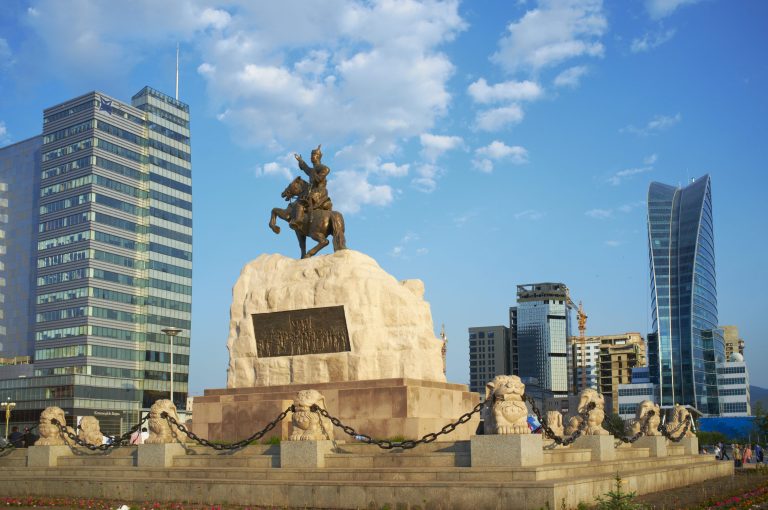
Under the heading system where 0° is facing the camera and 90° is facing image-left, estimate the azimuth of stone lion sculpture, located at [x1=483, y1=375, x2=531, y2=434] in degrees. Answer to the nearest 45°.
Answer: approximately 0°

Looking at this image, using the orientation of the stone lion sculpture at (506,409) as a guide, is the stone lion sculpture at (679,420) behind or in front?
behind

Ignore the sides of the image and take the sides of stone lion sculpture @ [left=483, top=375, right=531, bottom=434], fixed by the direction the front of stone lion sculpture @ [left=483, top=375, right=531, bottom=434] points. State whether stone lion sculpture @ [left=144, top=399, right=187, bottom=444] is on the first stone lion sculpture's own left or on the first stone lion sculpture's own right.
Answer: on the first stone lion sculpture's own right

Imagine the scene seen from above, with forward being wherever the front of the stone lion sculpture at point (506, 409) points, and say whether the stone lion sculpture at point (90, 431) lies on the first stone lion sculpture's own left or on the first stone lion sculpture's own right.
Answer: on the first stone lion sculpture's own right

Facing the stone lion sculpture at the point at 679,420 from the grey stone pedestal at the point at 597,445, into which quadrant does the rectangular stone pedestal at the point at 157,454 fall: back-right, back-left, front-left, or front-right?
back-left

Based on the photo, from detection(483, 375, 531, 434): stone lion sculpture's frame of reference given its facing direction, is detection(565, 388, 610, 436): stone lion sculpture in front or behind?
behind

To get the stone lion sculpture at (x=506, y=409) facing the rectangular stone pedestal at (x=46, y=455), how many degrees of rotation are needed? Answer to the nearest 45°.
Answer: approximately 135° to its right

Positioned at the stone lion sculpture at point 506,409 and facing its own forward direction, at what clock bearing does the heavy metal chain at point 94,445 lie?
The heavy metal chain is roughly at 4 o'clock from the stone lion sculpture.

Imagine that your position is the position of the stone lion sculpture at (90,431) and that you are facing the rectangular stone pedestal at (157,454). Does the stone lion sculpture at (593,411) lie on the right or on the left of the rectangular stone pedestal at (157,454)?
left
